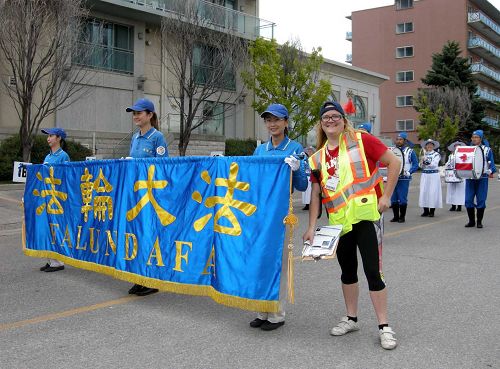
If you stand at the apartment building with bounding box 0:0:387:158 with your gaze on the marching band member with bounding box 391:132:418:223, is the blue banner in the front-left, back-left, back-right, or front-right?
front-right

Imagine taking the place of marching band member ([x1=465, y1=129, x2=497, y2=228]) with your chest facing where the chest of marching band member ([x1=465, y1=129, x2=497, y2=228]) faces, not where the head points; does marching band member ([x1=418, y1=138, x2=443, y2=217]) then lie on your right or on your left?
on your right

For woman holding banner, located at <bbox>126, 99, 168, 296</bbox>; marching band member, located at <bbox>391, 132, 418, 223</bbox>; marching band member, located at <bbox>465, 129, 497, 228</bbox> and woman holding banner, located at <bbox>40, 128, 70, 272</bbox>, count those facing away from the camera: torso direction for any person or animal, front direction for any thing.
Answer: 0

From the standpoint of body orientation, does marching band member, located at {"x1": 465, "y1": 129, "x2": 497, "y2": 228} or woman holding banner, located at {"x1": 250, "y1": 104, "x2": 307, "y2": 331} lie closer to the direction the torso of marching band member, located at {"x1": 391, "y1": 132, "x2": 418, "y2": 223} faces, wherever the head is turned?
the woman holding banner

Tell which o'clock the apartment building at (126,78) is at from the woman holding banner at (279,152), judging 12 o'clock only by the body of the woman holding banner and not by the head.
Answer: The apartment building is roughly at 4 o'clock from the woman holding banner.

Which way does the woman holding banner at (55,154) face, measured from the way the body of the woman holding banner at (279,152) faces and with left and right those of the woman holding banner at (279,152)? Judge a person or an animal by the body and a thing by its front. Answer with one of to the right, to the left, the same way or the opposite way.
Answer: the same way

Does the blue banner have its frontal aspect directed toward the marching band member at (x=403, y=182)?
no

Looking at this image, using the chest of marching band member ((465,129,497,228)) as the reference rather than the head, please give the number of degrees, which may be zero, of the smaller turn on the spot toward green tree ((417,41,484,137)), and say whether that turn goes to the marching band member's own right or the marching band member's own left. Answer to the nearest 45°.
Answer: approximately 135° to the marching band member's own right

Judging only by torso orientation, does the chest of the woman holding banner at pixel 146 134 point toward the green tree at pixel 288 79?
no

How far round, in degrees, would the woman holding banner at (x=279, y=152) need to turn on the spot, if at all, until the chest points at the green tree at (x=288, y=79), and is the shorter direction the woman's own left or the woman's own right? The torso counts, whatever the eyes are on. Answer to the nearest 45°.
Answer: approximately 135° to the woman's own right

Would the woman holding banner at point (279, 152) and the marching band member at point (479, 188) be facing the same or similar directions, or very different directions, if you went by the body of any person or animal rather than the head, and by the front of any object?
same or similar directions

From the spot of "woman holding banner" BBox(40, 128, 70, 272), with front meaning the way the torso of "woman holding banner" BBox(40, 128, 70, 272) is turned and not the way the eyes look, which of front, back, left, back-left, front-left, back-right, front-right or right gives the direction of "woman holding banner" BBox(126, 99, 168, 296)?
left

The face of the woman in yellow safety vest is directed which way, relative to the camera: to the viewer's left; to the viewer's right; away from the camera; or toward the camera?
toward the camera

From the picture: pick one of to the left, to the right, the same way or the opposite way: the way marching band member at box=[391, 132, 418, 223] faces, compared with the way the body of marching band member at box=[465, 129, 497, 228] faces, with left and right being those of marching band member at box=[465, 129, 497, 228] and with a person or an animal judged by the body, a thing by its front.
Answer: the same way

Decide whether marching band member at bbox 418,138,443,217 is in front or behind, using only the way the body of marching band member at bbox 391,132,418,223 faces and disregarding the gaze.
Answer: behind

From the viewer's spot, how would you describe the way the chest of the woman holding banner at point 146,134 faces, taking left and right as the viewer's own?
facing the viewer and to the left of the viewer
